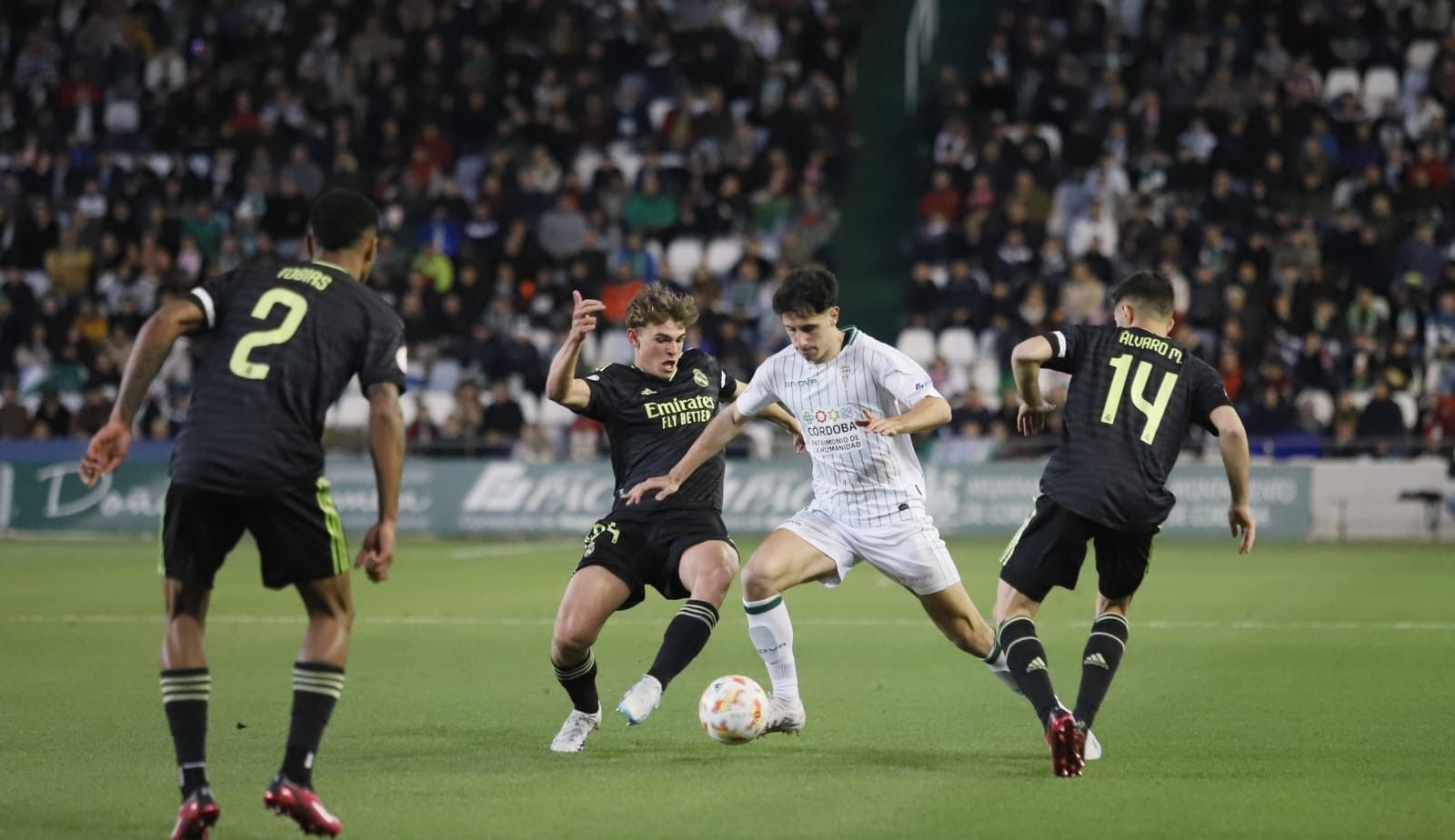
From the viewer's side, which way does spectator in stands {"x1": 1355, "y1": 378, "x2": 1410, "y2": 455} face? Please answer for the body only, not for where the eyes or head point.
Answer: toward the camera

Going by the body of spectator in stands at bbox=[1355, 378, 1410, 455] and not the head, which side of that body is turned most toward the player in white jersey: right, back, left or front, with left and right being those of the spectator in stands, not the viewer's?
front

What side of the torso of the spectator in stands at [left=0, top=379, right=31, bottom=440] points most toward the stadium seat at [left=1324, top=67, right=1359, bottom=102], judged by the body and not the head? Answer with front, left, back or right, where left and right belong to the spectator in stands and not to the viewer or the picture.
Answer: left

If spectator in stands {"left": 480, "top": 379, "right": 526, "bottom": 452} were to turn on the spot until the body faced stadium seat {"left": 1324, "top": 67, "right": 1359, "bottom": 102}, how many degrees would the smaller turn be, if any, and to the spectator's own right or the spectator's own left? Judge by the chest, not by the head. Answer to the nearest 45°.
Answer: approximately 90° to the spectator's own left

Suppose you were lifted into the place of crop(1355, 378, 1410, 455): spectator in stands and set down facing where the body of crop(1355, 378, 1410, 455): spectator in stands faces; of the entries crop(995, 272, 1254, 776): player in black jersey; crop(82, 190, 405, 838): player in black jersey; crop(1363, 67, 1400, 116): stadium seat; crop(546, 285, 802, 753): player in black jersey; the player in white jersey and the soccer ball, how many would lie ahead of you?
5

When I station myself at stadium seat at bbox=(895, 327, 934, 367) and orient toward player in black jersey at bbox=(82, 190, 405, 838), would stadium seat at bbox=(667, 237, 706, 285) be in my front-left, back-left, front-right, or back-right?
back-right

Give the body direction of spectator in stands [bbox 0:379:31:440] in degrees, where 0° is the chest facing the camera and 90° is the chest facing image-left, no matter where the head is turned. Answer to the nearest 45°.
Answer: approximately 0°

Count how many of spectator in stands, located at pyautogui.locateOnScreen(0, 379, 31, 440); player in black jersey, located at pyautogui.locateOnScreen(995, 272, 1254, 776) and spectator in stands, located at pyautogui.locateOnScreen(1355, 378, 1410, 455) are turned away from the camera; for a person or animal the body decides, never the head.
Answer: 1

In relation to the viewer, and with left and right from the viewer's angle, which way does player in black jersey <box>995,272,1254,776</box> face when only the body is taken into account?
facing away from the viewer

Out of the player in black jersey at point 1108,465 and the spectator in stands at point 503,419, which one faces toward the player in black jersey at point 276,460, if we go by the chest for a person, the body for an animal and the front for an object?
the spectator in stands

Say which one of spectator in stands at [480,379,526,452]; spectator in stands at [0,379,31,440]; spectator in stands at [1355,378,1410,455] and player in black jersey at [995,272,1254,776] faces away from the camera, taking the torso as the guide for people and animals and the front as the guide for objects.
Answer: the player in black jersey

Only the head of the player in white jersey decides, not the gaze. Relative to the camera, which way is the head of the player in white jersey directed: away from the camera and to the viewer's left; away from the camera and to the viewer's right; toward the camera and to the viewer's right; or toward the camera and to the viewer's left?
toward the camera and to the viewer's left

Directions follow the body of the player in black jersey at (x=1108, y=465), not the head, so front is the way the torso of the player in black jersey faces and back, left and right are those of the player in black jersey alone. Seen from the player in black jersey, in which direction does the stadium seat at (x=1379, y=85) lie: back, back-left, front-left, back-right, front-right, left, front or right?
front

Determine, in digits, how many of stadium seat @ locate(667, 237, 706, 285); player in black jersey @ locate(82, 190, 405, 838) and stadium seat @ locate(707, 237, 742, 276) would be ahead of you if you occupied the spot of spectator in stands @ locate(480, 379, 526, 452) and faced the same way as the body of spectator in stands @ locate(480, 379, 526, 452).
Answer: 1

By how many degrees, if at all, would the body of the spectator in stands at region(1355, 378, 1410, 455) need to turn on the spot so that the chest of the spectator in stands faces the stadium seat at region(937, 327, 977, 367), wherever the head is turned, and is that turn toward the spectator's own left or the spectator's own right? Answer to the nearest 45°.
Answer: approximately 90° to the spectator's own right

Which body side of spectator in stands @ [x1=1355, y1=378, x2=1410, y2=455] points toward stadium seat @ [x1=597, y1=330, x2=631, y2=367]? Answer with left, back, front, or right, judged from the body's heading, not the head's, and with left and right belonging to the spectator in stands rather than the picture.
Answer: right

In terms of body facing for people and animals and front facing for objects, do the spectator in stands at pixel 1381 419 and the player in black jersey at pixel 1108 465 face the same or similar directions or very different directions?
very different directions
